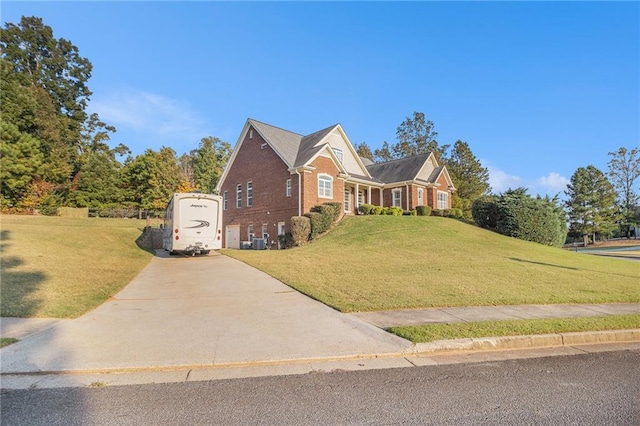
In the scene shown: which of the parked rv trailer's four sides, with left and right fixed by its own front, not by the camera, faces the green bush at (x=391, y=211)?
right

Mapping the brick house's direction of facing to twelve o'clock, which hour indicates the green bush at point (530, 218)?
The green bush is roughly at 11 o'clock from the brick house.

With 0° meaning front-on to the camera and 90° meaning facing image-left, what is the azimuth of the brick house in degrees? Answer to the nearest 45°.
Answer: approximately 315°

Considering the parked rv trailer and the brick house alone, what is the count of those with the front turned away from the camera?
1

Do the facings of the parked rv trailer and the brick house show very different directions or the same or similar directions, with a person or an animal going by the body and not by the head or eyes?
very different directions

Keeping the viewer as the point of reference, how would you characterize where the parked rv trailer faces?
facing away from the viewer

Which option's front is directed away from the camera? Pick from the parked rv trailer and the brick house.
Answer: the parked rv trailer

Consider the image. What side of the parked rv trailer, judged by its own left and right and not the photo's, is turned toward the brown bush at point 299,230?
right

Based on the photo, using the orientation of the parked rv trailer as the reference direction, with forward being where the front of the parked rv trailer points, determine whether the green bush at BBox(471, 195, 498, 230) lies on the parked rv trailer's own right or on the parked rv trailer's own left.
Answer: on the parked rv trailer's own right
